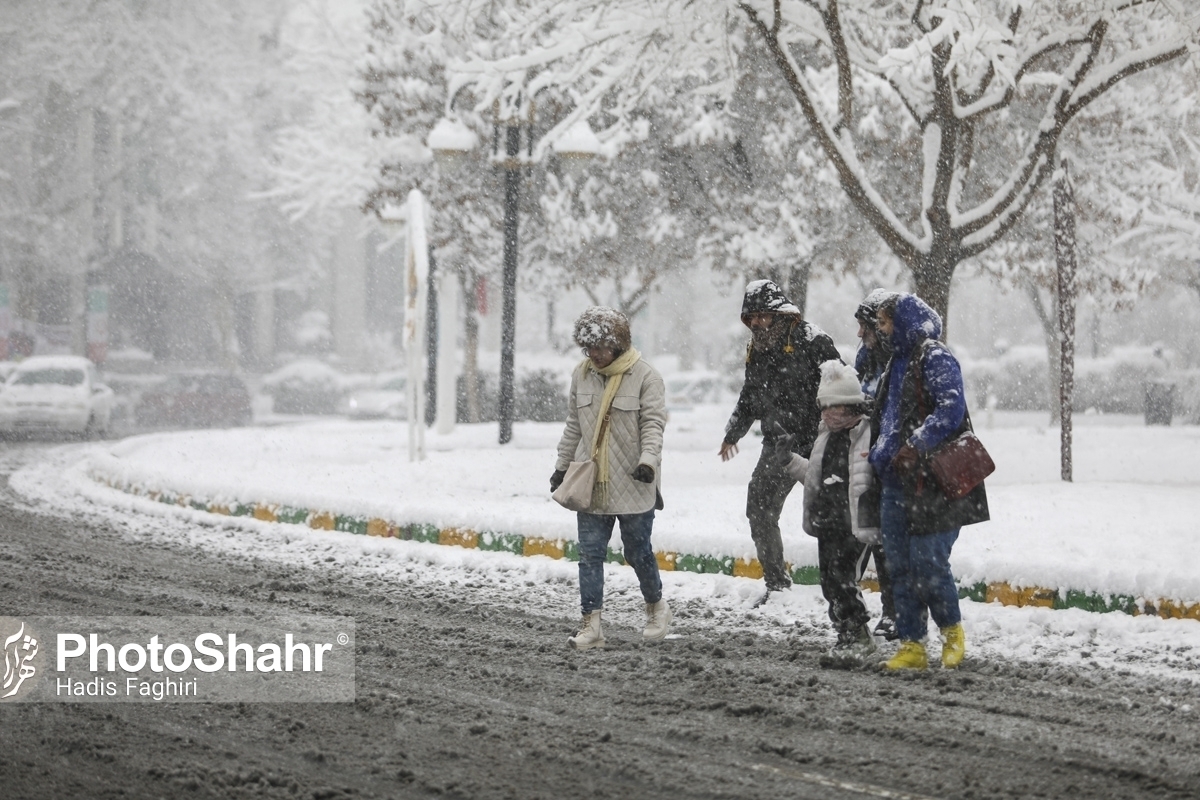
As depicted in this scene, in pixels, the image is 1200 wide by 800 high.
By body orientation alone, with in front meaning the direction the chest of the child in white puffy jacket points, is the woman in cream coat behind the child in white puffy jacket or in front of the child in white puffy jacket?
in front

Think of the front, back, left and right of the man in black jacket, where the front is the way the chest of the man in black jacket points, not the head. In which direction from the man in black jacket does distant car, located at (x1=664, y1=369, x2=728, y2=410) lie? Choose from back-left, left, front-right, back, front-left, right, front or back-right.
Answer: back-right

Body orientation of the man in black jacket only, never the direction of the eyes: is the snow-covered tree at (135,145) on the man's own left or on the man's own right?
on the man's own right

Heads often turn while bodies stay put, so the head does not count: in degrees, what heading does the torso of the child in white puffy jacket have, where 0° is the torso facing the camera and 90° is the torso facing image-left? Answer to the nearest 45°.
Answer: approximately 45°

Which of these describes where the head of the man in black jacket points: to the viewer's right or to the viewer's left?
to the viewer's left

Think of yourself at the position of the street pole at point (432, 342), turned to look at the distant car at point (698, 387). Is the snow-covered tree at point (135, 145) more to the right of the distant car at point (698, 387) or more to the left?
left
